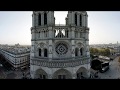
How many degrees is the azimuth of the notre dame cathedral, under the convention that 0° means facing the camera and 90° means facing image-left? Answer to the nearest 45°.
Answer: approximately 0°
